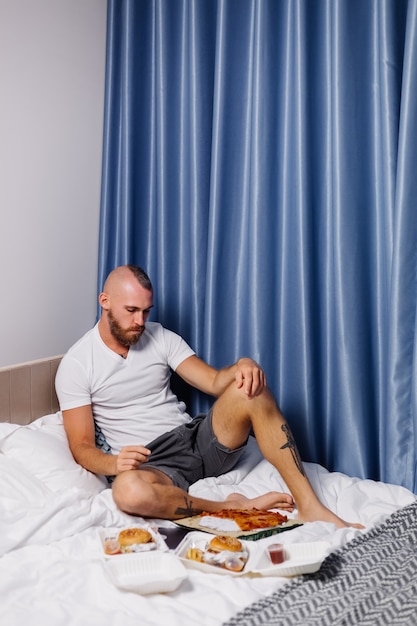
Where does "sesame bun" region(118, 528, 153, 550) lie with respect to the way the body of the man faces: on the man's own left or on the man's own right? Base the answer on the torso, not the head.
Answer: on the man's own right

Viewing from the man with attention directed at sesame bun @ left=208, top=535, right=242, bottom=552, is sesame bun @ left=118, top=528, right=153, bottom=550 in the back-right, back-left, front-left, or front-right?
front-right

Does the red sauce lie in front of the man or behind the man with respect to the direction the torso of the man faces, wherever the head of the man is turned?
in front

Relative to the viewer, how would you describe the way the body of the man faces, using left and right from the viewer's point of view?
facing the viewer and to the right of the viewer

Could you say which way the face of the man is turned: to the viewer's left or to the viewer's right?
to the viewer's right

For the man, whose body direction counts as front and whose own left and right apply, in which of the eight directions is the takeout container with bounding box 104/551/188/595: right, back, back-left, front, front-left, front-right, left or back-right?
front-right
